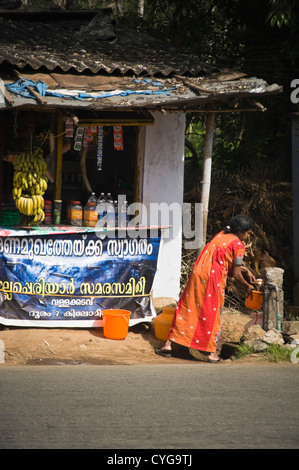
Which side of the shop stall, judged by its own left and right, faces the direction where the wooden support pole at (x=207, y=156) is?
left

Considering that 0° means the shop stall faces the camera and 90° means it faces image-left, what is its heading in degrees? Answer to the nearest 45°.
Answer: approximately 0°

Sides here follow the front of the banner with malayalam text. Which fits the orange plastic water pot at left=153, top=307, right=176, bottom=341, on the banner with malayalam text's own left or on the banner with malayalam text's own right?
on the banner with malayalam text's own left

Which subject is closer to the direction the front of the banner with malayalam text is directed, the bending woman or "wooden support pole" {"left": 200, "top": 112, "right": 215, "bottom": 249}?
the bending woman
